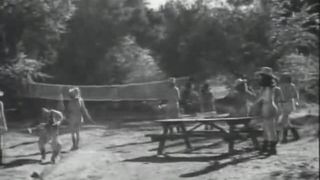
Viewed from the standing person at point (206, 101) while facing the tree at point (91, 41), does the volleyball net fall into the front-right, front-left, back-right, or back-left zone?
front-left

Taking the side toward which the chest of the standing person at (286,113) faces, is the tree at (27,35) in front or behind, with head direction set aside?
in front

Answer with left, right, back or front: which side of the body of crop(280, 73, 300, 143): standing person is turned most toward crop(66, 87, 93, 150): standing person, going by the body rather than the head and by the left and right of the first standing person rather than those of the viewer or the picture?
front

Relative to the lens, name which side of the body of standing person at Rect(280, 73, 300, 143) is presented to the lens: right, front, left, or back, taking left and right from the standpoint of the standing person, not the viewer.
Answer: left

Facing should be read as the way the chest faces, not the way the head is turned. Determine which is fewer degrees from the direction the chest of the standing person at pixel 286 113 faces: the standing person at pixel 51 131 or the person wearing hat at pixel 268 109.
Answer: the standing person

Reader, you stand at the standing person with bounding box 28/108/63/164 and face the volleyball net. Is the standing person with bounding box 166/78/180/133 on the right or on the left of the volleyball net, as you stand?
right
